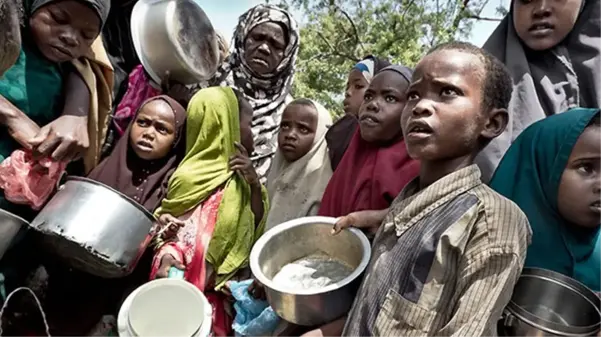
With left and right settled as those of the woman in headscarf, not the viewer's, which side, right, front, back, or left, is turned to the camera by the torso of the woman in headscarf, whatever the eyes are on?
front

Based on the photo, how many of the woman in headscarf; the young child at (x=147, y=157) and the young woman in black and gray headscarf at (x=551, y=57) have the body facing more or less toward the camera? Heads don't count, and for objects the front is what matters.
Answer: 3

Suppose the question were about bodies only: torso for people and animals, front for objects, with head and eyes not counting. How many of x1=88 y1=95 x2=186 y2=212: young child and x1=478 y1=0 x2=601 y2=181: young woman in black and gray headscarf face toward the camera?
2

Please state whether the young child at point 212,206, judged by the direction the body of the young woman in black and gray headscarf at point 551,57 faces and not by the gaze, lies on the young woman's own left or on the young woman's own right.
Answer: on the young woman's own right

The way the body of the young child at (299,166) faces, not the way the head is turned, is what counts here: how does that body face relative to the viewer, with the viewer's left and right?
facing the viewer and to the left of the viewer

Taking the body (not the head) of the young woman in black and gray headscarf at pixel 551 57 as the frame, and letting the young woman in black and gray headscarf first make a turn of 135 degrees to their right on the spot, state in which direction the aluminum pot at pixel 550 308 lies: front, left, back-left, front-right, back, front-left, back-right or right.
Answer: back-left

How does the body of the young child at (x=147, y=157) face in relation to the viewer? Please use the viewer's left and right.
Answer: facing the viewer

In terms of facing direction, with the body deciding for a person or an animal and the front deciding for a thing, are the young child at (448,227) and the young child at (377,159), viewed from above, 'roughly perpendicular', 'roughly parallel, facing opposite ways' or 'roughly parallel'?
roughly parallel

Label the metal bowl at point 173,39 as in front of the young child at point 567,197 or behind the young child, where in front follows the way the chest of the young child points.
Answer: behind

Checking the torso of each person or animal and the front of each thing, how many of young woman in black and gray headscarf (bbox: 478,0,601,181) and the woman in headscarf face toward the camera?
2

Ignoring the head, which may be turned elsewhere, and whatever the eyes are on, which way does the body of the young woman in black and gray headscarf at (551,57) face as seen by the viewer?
toward the camera

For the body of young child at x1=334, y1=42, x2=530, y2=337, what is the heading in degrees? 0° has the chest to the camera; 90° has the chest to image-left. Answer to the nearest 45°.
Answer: approximately 45°

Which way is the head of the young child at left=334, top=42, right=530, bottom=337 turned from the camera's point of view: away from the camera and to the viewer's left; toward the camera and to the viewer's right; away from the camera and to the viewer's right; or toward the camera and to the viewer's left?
toward the camera and to the viewer's left

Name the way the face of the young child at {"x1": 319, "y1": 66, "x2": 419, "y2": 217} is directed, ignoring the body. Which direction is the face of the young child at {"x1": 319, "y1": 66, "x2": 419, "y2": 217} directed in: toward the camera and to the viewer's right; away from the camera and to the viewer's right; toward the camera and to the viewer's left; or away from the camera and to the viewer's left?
toward the camera and to the viewer's left

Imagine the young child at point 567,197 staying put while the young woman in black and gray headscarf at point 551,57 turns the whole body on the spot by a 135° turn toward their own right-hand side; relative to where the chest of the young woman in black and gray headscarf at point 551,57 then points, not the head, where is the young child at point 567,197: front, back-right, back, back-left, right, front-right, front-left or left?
back-left

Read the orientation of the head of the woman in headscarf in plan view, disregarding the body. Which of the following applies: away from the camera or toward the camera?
toward the camera

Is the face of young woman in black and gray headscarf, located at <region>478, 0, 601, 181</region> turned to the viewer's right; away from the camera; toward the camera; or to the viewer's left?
toward the camera
